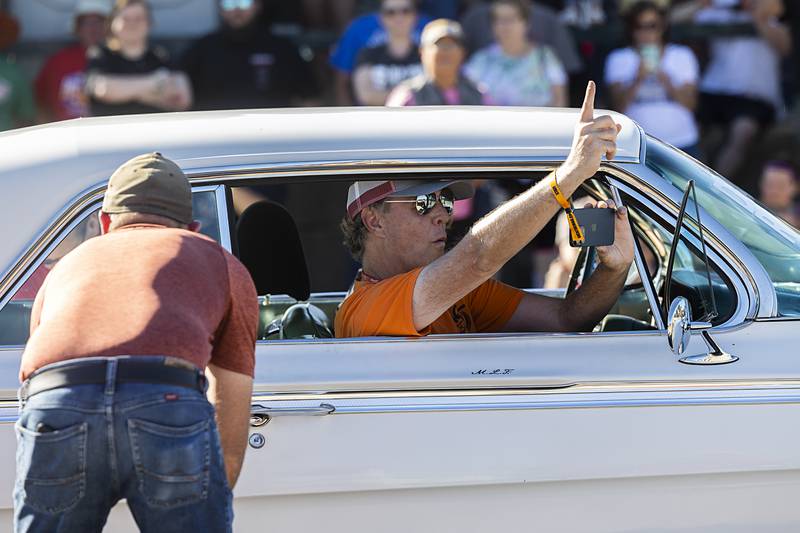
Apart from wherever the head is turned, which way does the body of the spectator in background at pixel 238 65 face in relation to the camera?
toward the camera

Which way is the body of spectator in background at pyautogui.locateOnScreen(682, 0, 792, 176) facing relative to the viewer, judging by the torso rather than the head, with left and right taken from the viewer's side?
facing the viewer and to the left of the viewer

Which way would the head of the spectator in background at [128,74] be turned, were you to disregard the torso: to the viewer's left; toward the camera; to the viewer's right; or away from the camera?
toward the camera

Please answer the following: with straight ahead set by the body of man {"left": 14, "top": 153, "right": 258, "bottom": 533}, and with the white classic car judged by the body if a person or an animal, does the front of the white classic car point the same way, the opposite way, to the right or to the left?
to the right

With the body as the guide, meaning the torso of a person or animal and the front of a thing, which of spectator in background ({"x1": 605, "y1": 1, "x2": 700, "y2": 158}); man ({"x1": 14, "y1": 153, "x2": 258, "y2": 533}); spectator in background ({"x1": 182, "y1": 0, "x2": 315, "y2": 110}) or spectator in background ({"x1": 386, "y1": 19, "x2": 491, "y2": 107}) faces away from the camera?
the man

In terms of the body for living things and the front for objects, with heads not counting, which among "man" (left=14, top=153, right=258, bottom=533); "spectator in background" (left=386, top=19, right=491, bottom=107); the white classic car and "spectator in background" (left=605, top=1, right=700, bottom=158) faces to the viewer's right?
the white classic car

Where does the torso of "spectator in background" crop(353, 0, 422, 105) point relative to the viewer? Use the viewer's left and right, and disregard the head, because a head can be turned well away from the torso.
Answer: facing the viewer

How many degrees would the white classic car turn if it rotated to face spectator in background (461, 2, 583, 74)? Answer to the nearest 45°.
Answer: approximately 90° to its left

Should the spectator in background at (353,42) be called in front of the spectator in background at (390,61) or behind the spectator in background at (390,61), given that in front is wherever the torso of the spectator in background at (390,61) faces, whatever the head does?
behind

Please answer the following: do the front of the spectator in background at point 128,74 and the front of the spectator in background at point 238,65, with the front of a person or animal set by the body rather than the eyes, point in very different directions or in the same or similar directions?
same or similar directions

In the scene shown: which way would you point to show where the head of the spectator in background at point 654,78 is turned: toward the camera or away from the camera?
toward the camera

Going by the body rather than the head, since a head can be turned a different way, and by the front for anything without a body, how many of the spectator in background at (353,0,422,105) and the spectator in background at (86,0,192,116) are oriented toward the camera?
2

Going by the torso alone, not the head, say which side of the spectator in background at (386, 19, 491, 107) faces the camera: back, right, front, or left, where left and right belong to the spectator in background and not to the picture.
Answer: front

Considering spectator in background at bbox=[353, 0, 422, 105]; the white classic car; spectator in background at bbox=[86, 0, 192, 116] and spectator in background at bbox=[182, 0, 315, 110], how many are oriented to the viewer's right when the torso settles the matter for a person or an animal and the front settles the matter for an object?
1

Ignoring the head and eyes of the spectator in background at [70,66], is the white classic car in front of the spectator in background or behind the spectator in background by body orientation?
in front

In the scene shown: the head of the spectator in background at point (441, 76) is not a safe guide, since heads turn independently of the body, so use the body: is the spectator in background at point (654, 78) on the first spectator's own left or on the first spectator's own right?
on the first spectator's own left

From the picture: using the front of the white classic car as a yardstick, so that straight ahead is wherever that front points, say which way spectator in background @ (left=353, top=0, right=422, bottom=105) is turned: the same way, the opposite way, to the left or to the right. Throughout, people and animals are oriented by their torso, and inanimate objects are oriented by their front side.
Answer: to the right

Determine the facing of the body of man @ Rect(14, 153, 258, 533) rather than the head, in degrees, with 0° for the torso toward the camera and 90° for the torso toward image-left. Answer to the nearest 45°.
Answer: approximately 180°

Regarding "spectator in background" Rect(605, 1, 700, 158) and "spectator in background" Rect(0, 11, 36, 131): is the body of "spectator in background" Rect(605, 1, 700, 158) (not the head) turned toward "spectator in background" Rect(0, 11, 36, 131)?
no
